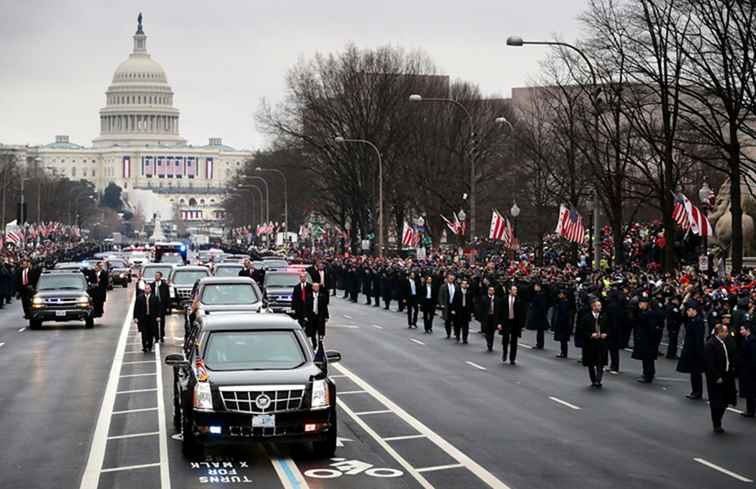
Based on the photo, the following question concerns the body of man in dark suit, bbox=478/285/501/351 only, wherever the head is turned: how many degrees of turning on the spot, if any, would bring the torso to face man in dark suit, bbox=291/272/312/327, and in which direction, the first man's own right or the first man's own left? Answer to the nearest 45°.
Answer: approximately 90° to the first man's own right

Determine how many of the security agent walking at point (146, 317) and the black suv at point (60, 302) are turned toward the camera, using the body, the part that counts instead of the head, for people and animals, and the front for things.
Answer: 2

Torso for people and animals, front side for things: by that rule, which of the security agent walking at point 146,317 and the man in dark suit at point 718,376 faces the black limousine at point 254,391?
the security agent walking

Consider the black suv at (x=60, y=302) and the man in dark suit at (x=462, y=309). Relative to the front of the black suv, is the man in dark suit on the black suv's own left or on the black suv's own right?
on the black suv's own left

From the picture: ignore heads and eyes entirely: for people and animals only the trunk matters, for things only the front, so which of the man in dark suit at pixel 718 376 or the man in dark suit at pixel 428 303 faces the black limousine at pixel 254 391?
the man in dark suit at pixel 428 303

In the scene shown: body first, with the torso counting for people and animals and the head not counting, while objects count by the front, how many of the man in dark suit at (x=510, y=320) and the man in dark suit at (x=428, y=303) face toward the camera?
2

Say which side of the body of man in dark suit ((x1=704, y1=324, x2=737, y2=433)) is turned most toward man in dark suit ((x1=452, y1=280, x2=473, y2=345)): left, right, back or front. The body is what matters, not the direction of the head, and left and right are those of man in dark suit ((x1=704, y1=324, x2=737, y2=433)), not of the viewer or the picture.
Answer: back
